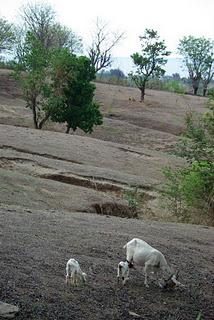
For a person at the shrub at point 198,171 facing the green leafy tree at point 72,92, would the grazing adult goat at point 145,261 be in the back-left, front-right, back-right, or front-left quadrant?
back-left

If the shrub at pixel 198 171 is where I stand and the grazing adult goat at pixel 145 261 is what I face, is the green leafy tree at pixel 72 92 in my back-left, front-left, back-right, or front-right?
back-right

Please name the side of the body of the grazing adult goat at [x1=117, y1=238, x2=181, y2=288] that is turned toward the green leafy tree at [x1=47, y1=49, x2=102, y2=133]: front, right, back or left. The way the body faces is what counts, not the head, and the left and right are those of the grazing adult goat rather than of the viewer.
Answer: left
